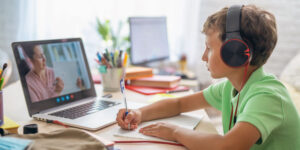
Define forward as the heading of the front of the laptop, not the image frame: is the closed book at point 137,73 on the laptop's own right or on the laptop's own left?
on the laptop's own left

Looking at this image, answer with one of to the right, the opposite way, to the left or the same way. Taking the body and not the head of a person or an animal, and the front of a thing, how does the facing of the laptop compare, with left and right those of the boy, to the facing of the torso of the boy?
the opposite way

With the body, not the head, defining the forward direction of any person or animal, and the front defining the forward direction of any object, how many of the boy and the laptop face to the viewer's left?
1

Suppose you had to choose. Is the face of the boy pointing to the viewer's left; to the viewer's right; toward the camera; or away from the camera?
to the viewer's left

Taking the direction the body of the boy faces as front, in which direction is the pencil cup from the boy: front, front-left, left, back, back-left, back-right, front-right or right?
front-right

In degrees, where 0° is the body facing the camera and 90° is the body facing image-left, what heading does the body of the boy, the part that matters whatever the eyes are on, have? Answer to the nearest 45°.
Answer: approximately 90°

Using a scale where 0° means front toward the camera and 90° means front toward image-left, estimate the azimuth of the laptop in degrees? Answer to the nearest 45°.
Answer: approximately 315°

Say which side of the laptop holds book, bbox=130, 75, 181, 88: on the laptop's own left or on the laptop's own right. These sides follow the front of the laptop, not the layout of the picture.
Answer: on the laptop's own left

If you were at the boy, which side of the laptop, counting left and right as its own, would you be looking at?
front

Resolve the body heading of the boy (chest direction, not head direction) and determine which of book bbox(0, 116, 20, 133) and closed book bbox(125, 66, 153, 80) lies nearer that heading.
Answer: the book

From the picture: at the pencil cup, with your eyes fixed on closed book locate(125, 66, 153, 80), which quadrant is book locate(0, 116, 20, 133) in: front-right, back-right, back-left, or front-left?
back-right

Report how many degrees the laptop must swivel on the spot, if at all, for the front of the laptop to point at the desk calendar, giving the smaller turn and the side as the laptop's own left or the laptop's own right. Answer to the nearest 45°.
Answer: approximately 90° to the laptop's own left

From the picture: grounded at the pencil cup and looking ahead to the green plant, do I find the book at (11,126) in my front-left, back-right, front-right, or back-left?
back-left
